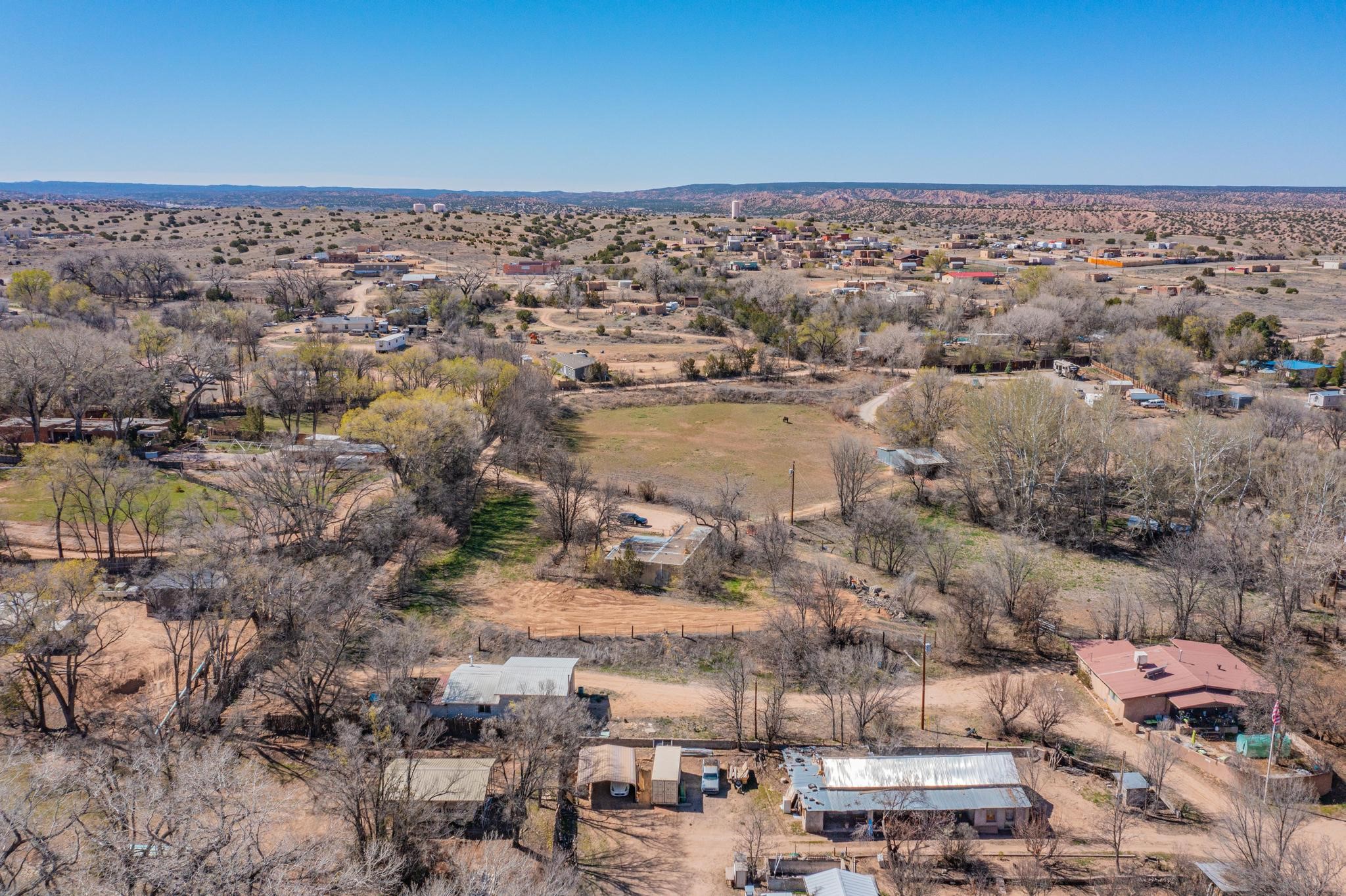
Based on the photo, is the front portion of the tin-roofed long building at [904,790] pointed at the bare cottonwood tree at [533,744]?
no

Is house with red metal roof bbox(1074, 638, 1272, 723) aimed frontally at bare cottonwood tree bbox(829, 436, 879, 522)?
no

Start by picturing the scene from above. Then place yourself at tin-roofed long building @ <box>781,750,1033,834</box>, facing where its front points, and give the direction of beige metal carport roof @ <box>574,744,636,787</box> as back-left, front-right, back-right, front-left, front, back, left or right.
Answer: right

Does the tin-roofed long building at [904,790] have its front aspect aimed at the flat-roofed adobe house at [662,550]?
no

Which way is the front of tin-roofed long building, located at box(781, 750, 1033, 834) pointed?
toward the camera

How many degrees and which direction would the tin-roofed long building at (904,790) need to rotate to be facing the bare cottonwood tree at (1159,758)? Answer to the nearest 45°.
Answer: approximately 135° to its left

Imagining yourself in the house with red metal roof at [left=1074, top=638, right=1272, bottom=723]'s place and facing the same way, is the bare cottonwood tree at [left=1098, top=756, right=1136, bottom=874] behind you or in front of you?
in front

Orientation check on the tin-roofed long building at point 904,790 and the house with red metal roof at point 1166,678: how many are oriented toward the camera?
2

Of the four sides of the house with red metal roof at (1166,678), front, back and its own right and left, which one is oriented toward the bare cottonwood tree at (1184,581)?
back

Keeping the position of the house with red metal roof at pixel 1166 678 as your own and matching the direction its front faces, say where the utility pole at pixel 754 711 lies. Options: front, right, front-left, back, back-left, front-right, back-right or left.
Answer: front-right

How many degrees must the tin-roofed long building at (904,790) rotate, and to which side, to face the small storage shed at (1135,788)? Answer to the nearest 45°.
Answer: approximately 90° to its left

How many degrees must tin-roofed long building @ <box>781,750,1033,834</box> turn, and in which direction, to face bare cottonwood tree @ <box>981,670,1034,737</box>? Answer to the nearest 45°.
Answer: approximately 135° to its left

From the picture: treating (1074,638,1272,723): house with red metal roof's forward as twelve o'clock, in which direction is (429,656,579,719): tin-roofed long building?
The tin-roofed long building is roughly at 2 o'clock from the house with red metal roof.

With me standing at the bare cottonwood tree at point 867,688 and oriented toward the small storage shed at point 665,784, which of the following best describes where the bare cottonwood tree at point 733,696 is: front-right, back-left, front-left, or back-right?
front-right

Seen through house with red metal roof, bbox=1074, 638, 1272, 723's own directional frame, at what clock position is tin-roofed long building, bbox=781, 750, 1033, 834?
The tin-roofed long building is roughly at 1 o'clock from the house with red metal roof.

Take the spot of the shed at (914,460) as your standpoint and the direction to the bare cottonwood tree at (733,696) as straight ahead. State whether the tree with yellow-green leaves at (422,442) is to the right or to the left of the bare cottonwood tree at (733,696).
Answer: right

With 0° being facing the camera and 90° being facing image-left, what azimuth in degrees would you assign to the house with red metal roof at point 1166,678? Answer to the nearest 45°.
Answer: approximately 0°

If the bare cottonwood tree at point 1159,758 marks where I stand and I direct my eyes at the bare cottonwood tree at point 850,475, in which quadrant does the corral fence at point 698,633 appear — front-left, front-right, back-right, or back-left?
front-left

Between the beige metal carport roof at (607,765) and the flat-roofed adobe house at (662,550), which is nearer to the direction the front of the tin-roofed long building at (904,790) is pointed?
the beige metal carport roof

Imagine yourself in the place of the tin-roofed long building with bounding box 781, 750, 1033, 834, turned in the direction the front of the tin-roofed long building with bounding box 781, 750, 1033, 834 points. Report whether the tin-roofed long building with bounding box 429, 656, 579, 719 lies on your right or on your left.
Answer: on your right

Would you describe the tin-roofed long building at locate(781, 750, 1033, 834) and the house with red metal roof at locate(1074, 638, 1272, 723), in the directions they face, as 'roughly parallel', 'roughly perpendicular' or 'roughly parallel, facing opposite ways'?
roughly parallel
